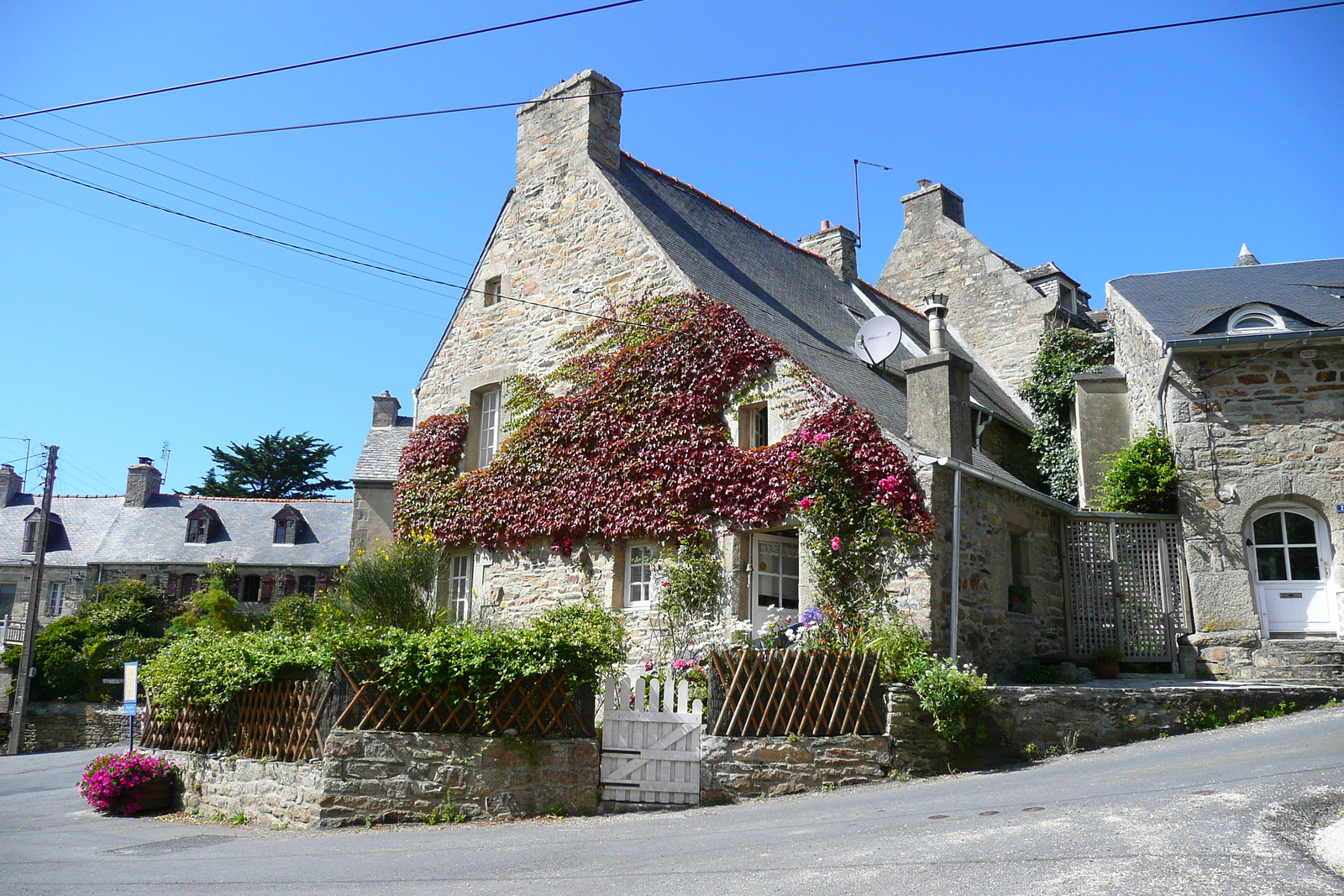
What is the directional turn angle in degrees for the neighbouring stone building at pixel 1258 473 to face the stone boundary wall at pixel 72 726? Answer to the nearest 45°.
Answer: approximately 90° to its right

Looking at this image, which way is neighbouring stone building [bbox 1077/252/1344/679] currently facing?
toward the camera

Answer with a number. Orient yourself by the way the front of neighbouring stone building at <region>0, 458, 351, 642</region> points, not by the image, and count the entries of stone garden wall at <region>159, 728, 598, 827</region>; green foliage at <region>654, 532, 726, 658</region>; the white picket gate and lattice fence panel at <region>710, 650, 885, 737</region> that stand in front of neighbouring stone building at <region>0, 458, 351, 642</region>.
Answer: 4

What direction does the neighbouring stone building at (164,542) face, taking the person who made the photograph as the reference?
facing the viewer

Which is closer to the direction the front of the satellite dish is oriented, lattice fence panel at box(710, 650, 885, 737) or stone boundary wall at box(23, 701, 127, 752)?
the lattice fence panel

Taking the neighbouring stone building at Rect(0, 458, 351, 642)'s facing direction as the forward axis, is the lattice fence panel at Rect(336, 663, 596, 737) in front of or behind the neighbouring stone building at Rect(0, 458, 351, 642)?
in front

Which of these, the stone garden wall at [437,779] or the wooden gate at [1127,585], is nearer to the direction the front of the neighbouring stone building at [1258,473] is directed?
the stone garden wall

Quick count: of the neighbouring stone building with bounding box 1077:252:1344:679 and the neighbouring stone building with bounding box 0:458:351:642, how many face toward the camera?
2

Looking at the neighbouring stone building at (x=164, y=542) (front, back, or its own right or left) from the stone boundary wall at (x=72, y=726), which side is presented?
front

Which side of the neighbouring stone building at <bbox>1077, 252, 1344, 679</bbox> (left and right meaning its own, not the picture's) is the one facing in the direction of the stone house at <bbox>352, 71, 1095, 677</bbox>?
right

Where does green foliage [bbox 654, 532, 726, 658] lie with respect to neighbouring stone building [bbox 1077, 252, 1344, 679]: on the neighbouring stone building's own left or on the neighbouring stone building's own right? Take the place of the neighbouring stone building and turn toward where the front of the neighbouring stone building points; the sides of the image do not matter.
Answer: on the neighbouring stone building's own right

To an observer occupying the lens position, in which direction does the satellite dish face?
facing the viewer and to the left of the viewer

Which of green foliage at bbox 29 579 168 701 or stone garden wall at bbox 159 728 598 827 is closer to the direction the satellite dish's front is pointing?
the stone garden wall

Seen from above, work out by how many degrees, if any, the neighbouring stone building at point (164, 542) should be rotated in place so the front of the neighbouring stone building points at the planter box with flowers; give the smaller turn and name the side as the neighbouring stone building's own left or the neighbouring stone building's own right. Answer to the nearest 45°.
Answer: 0° — it already faces it
